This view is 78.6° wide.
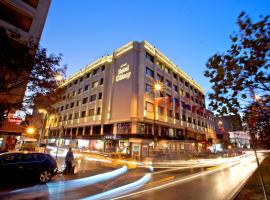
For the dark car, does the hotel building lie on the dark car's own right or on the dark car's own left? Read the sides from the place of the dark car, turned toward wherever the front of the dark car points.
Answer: on the dark car's own right

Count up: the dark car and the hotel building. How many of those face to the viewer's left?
1

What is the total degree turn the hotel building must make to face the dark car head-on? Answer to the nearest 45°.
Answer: approximately 45° to its right

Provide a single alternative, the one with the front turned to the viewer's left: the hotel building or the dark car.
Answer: the dark car

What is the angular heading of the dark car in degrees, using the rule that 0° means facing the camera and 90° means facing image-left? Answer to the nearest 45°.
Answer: approximately 90°

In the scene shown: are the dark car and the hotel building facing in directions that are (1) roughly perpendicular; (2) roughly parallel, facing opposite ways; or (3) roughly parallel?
roughly perpendicular
